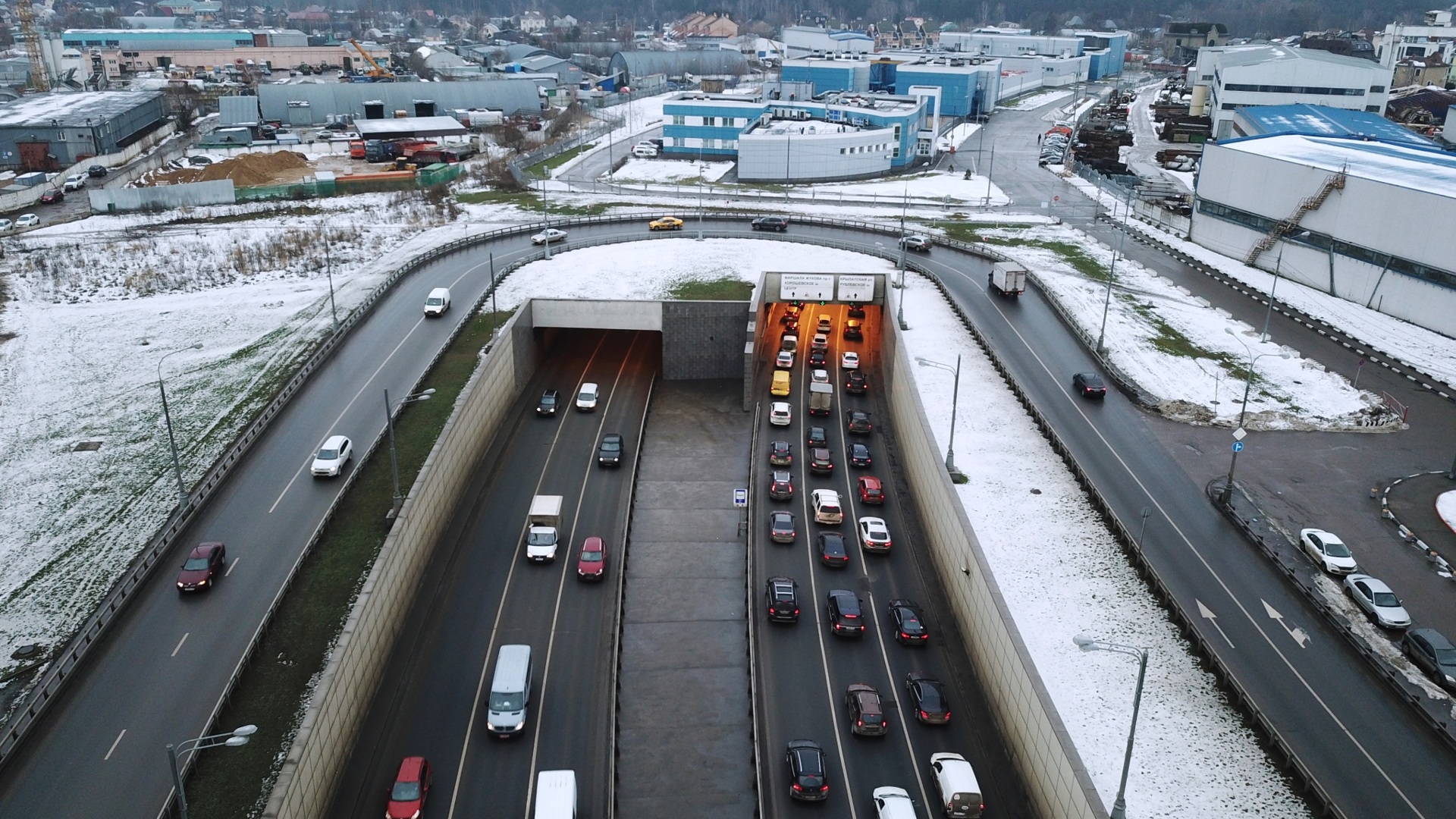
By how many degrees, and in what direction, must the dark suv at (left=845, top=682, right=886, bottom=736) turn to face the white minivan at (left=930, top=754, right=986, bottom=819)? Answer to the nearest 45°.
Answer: approximately 135° to its right

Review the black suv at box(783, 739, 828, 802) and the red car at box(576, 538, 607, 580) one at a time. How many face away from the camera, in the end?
1

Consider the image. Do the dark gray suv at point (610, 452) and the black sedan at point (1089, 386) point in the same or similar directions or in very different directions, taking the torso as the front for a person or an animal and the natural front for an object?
very different directions

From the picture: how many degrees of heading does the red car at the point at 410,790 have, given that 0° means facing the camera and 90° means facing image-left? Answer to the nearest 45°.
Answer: approximately 0°

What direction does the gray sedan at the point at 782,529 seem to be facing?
away from the camera

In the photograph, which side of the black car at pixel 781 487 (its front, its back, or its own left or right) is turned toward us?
back

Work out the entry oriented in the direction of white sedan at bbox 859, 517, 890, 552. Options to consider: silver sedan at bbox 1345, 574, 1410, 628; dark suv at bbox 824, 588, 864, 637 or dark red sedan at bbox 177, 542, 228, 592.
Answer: the dark suv

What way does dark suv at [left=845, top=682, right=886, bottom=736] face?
away from the camera

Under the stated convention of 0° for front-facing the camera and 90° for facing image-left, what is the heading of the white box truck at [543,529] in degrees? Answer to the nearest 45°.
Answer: approximately 0°

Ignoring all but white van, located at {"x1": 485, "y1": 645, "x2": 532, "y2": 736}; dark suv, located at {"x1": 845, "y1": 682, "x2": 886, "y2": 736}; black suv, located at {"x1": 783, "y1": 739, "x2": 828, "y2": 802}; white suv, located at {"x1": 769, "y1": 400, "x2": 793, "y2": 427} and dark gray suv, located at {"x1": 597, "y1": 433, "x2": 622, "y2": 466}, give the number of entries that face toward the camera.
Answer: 2

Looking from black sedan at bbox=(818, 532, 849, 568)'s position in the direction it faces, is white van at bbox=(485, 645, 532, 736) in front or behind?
behind

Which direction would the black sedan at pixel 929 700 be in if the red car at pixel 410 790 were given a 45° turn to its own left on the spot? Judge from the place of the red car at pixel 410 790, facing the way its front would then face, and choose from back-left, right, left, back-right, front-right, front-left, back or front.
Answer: front-left

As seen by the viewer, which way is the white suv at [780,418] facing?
away from the camera

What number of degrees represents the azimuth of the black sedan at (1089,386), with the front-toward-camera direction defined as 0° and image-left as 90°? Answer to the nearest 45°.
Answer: approximately 135°

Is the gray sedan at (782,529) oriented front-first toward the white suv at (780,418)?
yes
